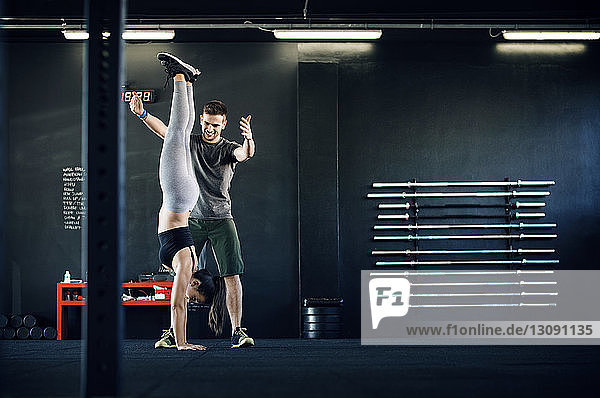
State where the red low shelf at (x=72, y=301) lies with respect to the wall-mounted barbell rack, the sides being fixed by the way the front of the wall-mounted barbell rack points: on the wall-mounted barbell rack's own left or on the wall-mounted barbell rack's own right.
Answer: on the wall-mounted barbell rack's own right

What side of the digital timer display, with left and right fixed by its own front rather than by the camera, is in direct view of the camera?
front

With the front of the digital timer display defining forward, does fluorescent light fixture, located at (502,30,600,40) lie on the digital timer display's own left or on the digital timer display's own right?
on the digital timer display's own left

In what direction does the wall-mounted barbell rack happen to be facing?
toward the camera

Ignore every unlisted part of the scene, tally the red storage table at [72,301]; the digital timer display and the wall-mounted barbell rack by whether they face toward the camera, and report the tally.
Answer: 3

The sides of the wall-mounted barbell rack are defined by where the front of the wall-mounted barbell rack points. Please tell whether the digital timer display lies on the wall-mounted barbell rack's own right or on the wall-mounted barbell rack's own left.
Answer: on the wall-mounted barbell rack's own right

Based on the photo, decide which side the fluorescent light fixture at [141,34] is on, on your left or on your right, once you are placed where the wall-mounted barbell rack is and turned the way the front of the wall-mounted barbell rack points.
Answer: on your right

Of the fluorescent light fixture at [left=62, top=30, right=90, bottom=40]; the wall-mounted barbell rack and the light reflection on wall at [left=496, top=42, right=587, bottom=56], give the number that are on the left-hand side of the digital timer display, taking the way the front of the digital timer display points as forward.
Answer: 2

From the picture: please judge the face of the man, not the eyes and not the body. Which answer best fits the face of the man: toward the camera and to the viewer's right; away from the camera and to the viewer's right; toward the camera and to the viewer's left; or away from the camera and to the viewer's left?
toward the camera and to the viewer's left
